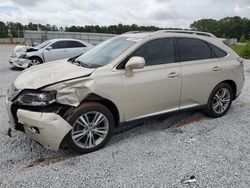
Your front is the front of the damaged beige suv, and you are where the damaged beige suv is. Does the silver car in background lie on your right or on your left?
on your right

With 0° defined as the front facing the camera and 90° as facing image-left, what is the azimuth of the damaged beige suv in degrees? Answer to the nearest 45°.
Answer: approximately 45°
